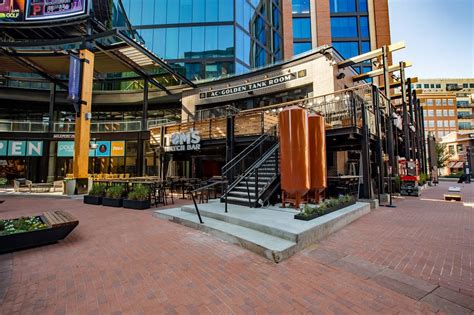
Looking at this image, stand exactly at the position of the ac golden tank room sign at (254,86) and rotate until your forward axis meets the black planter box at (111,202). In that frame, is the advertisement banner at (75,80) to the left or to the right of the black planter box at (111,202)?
right

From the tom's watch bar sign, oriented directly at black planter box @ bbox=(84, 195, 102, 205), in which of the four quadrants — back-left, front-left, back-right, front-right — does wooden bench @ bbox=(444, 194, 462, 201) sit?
back-left

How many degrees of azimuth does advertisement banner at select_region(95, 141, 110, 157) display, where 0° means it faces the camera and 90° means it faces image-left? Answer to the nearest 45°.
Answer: approximately 0°

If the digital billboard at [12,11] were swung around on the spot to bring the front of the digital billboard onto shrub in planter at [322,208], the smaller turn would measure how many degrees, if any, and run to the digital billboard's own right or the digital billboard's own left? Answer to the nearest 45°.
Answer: approximately 90° to the digital billboard's own left

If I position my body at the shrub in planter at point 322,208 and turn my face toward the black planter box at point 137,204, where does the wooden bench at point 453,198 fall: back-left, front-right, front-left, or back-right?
back-right
